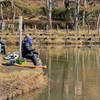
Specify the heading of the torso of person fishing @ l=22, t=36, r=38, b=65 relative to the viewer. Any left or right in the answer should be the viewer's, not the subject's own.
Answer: facing to the right of the viewer

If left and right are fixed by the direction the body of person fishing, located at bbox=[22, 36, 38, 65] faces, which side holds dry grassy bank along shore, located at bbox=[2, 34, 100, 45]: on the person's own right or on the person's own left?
on the person's own left
